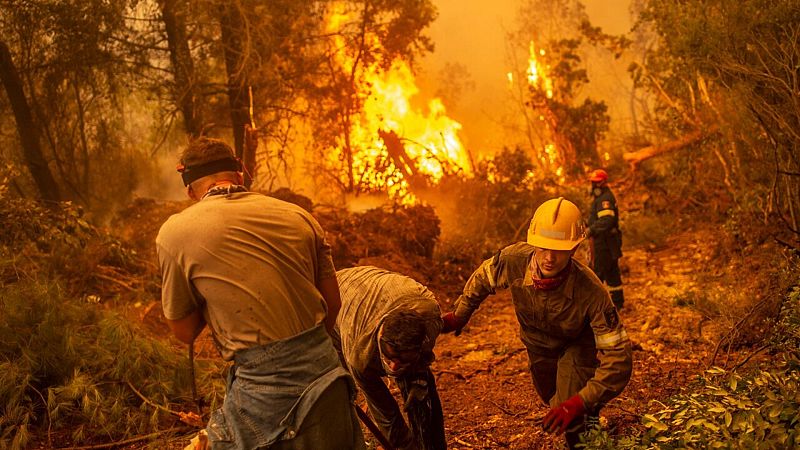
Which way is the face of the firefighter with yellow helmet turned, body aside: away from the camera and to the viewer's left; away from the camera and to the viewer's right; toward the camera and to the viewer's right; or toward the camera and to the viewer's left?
toward the camera and to the viewer's left

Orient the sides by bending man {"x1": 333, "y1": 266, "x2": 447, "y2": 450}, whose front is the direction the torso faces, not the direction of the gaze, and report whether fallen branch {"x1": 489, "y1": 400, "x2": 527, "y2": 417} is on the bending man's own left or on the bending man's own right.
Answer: on the bending man's own left

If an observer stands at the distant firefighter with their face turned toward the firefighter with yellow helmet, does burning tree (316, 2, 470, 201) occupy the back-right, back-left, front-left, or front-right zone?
back-right

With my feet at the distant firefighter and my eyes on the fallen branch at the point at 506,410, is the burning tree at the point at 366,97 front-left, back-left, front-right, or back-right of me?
back-right

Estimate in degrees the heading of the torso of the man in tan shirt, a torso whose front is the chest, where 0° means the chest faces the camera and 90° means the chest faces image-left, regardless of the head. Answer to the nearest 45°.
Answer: approximately 180°

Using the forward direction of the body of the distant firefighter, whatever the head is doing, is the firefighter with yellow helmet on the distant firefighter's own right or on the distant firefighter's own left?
on the distant firefighter's own left

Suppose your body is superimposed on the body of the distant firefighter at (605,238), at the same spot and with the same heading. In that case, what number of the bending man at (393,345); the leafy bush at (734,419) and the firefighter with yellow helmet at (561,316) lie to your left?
3

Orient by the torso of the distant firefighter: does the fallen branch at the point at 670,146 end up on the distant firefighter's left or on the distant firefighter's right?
on the distant firefighter's right

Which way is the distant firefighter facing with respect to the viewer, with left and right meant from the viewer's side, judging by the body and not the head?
facing to the left of the viewer

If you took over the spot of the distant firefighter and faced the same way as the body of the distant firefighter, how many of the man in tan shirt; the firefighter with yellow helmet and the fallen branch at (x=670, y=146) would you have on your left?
2

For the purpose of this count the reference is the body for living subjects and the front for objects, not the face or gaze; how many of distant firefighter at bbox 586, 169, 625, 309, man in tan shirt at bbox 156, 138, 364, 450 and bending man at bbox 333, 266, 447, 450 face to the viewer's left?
1

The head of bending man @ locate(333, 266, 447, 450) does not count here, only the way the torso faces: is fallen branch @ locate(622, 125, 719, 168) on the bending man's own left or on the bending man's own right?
on the bending man's own left

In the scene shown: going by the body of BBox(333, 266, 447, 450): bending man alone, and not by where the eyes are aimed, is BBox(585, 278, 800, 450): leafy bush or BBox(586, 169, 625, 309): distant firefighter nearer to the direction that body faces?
the leafy bush

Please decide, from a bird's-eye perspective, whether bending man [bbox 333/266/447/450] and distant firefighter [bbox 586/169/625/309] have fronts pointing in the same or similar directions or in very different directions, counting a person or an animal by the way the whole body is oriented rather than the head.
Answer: very different directions

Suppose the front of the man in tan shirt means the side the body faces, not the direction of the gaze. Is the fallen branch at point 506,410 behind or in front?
in front
